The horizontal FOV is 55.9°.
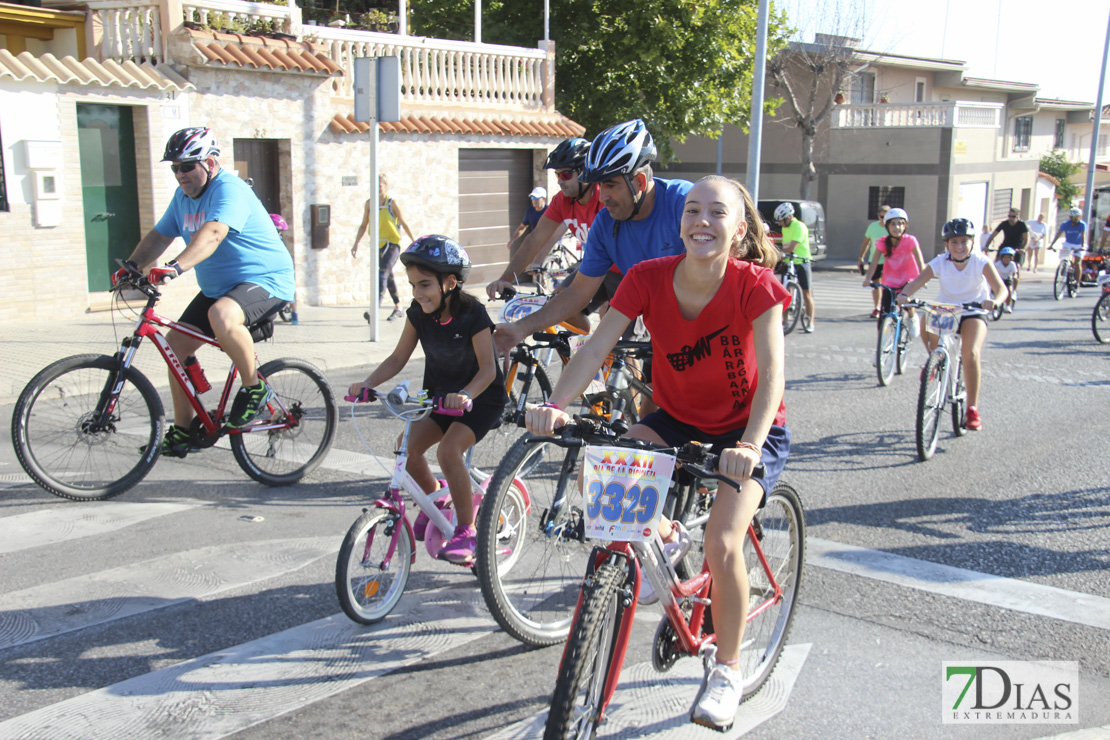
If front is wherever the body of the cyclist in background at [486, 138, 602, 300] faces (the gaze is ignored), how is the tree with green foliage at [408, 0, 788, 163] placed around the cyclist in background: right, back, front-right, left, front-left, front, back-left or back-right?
back-right

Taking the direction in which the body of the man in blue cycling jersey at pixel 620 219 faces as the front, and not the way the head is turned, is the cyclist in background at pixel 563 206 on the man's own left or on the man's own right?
on the man's own right

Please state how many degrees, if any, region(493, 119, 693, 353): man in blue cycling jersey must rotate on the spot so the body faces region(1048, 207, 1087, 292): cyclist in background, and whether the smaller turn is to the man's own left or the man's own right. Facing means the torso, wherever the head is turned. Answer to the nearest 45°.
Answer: approximately 180°

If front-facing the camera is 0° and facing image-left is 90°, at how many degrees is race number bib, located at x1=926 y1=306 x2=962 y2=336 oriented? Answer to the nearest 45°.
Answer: approximately 0°

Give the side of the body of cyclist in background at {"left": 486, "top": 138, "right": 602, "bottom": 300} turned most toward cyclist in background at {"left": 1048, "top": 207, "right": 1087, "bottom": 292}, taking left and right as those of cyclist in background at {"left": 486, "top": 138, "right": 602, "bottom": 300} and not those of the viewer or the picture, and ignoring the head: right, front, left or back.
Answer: back

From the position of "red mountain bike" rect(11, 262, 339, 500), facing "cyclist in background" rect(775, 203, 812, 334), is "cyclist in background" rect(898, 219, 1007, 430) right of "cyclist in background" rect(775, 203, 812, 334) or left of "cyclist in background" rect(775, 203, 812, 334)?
right

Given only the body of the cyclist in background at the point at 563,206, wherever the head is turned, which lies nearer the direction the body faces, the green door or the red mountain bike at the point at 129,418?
the red mountain bike

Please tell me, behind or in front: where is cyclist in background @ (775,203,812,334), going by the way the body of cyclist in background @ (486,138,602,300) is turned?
behind

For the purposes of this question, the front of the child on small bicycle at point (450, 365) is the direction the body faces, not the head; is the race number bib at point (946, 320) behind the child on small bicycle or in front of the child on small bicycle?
behind

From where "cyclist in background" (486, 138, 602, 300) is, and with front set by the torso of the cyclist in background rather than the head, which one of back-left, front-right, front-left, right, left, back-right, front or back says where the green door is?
right

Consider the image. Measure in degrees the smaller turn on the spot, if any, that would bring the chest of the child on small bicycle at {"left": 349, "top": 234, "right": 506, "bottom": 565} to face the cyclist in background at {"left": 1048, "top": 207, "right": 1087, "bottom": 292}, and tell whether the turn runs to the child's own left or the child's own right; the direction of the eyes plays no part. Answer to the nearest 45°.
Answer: approximately 180°

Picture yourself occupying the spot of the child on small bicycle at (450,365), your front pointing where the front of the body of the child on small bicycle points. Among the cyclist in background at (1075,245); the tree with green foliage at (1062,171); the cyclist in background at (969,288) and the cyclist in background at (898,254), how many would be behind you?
4
